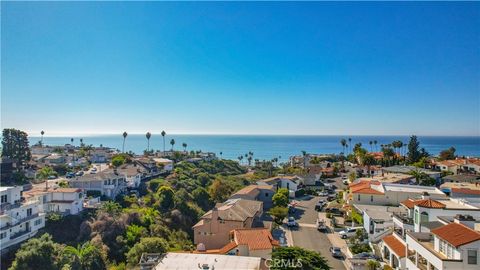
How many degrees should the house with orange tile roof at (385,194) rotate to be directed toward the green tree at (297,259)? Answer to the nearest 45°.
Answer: approximately 90° to its left

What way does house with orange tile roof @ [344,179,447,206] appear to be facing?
to the viewer's left

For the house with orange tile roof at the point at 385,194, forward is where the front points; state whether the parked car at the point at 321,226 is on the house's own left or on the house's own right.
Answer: on the house's own left

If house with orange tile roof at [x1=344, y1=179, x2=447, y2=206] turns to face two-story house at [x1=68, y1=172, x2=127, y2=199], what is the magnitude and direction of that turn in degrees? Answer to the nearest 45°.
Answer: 0° — it already faces it

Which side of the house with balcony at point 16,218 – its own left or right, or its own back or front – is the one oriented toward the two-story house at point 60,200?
left

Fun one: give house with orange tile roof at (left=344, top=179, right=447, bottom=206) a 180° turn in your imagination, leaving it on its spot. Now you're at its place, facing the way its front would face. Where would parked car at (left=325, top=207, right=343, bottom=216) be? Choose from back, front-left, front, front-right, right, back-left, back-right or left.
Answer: back

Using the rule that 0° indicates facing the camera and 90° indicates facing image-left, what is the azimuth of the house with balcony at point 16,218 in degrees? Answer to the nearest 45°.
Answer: approximately 315°
